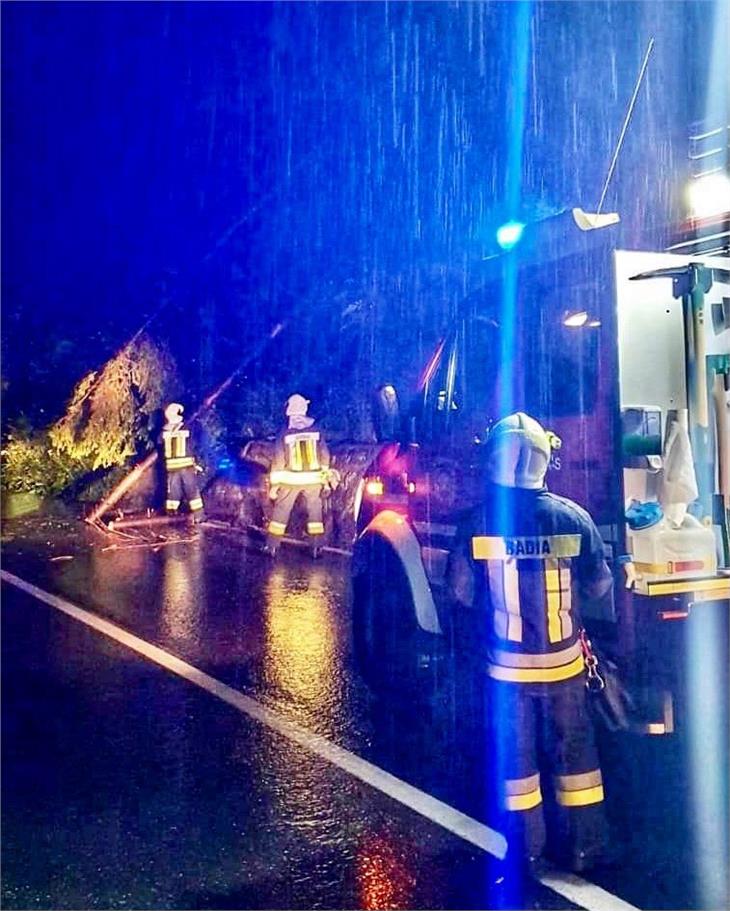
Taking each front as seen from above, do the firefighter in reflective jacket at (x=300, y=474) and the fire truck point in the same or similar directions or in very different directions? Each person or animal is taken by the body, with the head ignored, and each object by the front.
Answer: same or similar directions

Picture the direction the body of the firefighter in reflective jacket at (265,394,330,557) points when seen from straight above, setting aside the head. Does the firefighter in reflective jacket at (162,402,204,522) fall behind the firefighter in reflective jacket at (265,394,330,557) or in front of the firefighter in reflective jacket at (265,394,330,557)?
in front

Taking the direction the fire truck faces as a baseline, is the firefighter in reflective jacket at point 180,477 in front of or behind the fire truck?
in front

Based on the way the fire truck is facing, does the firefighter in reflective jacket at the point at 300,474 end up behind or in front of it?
in front

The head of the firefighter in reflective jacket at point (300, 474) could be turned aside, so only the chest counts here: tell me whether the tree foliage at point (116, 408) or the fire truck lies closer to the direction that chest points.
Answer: the tree foliage

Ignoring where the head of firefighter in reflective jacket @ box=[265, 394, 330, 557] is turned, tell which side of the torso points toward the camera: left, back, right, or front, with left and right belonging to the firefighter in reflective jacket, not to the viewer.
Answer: back

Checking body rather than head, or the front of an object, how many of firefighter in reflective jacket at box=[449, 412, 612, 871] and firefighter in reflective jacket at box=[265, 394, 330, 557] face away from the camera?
2

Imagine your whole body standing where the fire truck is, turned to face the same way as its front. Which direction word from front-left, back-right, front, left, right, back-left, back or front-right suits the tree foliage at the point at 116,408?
front

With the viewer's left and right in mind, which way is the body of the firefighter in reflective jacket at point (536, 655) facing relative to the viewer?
facing away from the viewer

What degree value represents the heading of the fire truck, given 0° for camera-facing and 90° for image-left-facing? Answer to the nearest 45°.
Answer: approximately 135°

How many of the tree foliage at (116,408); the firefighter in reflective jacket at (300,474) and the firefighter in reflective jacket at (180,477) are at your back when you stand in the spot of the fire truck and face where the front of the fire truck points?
0

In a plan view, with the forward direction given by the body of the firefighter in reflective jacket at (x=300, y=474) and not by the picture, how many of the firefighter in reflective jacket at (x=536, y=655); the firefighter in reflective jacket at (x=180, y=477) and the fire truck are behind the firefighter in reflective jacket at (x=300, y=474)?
2

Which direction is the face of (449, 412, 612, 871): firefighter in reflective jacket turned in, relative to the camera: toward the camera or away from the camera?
away from the camera

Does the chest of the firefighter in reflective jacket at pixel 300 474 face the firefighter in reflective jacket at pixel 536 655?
no

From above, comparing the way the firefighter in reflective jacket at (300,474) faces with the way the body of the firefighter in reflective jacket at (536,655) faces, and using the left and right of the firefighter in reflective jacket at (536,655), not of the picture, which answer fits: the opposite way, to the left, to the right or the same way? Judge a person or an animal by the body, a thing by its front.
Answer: the same way
